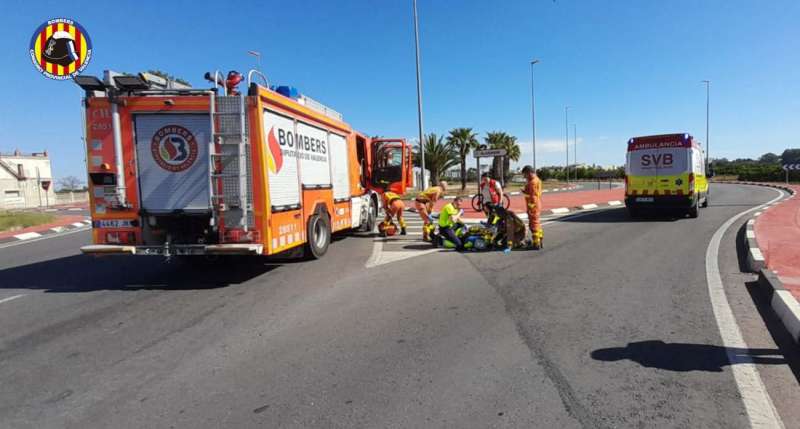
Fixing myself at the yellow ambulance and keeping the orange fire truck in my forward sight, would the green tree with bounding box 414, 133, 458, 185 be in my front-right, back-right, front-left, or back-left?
back-right

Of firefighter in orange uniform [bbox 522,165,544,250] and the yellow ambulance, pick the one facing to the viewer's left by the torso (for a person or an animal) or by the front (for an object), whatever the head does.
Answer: the firefighter in orange uniform

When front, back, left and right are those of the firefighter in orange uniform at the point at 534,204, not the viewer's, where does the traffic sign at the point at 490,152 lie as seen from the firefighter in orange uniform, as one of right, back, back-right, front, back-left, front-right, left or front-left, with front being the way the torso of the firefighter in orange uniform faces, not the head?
right
